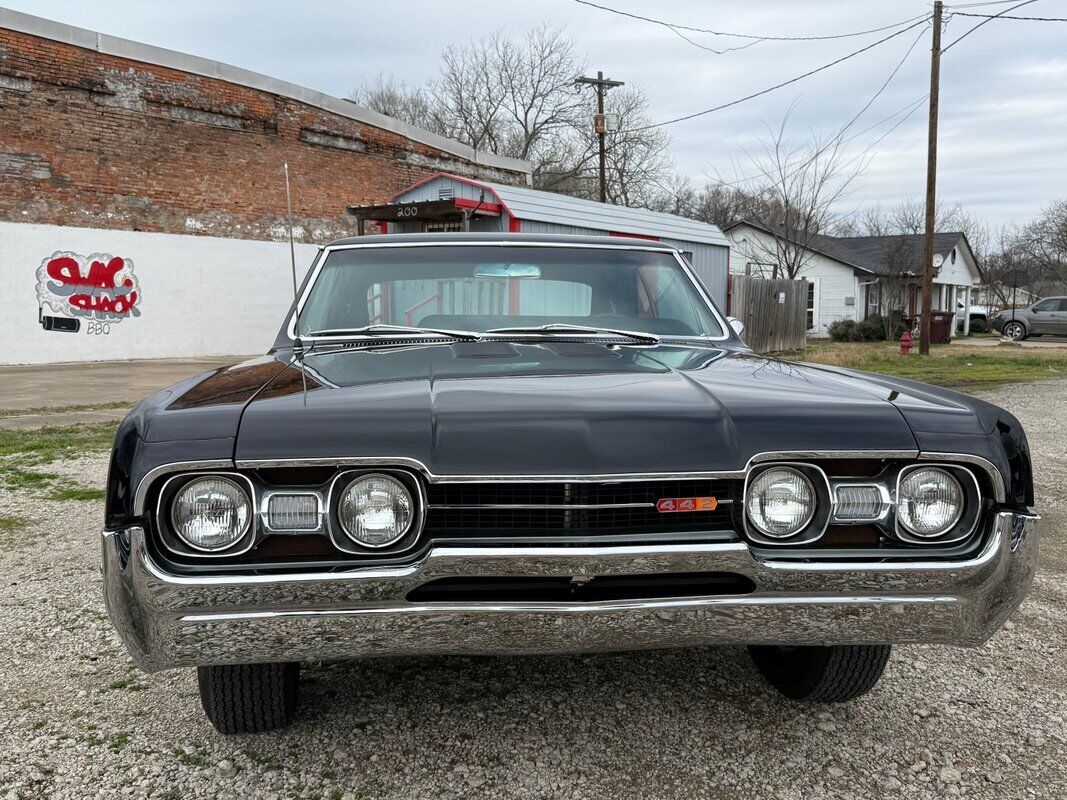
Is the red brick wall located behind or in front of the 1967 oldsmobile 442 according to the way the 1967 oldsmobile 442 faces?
behind

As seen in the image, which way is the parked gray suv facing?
to the viewer's left

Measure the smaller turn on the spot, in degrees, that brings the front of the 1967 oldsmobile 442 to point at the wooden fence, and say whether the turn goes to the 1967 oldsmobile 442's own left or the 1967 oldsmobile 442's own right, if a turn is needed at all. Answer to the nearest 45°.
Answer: approximately 180°

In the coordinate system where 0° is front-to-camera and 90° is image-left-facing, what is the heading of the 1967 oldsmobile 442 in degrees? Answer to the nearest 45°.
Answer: approximately 0°

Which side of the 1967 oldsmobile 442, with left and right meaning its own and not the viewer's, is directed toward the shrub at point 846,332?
back

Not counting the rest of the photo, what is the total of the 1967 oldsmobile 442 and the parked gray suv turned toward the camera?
1

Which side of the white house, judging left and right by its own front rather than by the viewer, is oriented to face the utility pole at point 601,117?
right

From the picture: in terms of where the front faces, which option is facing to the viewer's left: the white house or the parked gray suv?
the parked gray suv
